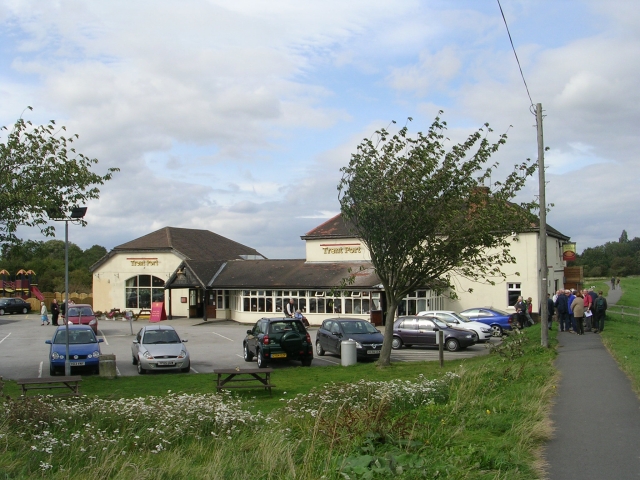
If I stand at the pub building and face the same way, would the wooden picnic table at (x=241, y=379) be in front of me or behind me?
in front

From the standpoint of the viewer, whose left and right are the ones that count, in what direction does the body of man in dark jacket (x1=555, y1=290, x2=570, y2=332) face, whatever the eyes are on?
facing away from the viewer

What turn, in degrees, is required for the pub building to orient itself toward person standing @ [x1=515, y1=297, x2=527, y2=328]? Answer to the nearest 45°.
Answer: approximately 45° to its left

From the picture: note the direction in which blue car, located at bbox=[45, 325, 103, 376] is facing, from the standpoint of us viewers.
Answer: facing the viewer

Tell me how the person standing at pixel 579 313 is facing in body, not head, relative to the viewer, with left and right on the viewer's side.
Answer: facing away from the viewer

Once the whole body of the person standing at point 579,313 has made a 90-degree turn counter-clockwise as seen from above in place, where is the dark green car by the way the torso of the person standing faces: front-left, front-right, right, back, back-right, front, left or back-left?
front-left

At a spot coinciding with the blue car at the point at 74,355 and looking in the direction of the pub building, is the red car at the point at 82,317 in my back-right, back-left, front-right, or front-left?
front-left

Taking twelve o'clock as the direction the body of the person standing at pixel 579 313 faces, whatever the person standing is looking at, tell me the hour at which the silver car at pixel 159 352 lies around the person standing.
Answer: The silver car is roughly at 8 o'clock from the person standing.

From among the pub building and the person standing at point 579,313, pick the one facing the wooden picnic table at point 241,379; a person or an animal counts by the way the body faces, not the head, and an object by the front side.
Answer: the pub building

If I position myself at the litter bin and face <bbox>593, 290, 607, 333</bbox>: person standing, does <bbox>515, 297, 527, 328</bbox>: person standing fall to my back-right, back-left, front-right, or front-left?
front-left

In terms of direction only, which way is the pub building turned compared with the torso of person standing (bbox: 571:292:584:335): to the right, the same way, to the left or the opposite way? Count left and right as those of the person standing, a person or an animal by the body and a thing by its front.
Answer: the opposite way

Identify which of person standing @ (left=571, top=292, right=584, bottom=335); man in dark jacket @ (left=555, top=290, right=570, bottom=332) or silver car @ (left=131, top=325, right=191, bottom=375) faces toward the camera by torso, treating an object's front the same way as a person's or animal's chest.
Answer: the silver car
